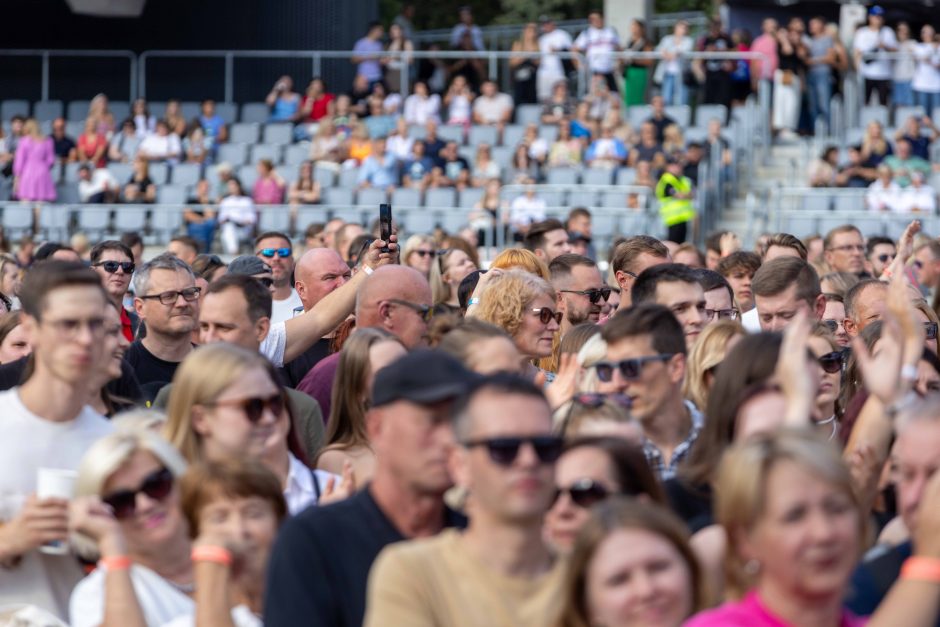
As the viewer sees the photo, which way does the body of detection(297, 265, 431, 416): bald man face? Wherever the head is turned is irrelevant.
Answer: to the viewer's right

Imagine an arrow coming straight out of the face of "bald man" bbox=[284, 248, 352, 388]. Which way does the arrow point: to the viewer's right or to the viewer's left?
to the viewer's right

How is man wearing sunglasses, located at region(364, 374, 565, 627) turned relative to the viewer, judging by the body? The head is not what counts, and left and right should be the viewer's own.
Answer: facing the viewer and to the right of the viewer

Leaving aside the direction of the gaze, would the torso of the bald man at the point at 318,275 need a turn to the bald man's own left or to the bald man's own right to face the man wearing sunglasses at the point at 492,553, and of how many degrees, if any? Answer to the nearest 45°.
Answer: approximately 45° to the bald man's own right

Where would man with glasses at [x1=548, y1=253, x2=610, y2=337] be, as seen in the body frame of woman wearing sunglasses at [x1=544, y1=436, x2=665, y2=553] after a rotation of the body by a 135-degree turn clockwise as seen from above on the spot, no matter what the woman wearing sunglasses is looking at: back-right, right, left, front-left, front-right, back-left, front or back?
front

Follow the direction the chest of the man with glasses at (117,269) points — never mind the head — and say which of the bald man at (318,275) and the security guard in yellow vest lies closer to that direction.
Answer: the bald man

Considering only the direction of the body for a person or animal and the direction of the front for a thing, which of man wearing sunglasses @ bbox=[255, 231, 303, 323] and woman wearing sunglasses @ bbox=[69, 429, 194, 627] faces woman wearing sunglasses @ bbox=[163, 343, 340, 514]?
the man wearing sunglasses

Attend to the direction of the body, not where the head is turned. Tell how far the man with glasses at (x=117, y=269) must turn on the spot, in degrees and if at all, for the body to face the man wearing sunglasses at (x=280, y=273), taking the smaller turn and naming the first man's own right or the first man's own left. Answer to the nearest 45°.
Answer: approximately 90° to the first man's own left

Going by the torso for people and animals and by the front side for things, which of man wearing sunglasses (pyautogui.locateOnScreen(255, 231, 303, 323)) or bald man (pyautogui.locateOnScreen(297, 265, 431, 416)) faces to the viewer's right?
the bald man
